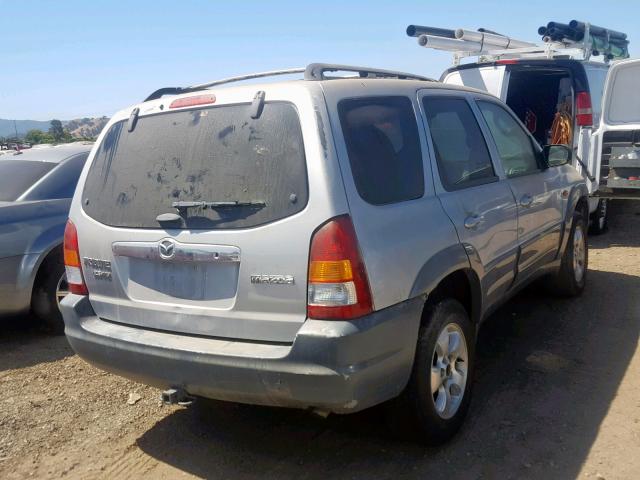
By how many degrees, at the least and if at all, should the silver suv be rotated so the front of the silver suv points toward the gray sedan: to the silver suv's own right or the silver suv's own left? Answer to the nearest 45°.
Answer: approximately 90° to the silver suv's own left

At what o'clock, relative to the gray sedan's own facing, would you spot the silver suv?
The silver suv is roughly at 4 o'clock from the gray sedan.

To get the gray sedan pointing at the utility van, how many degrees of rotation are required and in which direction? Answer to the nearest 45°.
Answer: approximately 45° to its right

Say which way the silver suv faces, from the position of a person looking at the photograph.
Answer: facing away from the viewer and to the right of the viewer

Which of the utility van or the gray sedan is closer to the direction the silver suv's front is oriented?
the utility van

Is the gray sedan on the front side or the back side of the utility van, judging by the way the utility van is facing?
on the back side

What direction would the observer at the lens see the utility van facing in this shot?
facing away from the viewer and to the right of the viewer
